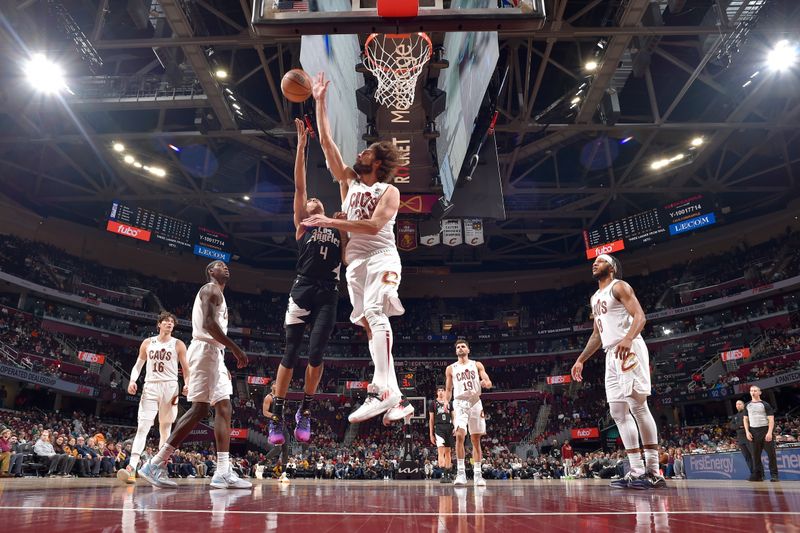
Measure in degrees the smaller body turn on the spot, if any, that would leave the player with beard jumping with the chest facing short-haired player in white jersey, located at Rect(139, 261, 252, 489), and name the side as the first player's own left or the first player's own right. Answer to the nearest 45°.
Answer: approximately 90° to the first player's own right

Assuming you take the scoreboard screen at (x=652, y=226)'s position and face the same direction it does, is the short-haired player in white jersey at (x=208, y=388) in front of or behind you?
in front

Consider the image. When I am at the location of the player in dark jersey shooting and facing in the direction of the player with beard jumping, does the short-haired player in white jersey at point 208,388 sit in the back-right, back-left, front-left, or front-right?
back-right

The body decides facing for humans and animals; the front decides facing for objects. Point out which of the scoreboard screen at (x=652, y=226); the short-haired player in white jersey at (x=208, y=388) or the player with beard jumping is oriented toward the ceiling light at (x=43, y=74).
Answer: the scoreboard screen

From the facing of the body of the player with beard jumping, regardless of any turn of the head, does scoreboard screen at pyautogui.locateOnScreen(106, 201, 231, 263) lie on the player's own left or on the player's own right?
on the player's own right

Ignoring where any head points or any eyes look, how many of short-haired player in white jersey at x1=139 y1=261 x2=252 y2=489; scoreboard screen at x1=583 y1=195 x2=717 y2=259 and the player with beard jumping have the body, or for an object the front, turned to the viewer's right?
1

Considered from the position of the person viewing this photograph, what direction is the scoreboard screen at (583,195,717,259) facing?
facing the viewer and to the left of the viewer

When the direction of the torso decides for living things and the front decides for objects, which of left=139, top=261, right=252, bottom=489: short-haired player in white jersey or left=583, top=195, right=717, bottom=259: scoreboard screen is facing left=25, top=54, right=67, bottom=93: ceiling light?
the scoreboard screen

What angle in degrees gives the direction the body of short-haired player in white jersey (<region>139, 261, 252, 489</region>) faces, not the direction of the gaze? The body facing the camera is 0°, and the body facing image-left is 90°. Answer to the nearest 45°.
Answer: approximately 270°

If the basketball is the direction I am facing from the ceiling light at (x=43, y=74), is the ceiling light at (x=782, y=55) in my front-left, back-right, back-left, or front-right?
front-left

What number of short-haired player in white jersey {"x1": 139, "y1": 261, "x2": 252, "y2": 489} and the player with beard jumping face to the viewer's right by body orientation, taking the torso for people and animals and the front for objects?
1

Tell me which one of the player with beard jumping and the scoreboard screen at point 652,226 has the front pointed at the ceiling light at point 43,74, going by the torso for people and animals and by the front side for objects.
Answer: the scoreboard screen

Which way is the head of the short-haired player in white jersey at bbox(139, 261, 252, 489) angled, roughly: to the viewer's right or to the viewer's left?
to the viewer's right

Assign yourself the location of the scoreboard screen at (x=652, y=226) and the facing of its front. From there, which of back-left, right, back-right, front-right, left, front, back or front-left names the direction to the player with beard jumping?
front-left

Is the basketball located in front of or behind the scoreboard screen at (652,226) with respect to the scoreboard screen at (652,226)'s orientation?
in front
